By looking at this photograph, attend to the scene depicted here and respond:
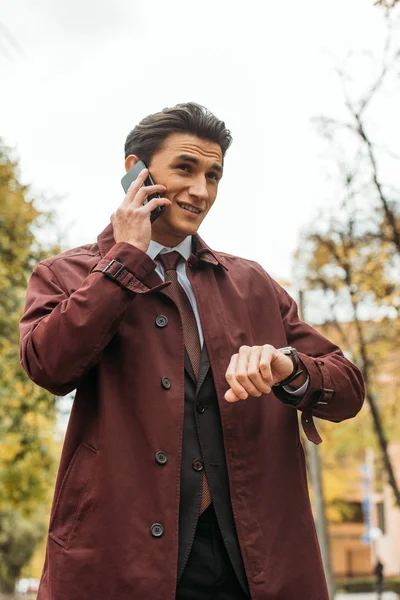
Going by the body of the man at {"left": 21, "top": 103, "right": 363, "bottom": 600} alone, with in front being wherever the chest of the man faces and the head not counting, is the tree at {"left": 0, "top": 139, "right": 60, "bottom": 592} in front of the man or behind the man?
behind

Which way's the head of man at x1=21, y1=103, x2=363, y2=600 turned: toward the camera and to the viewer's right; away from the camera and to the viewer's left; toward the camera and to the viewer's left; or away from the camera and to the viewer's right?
toward the camera and to the viewer's right

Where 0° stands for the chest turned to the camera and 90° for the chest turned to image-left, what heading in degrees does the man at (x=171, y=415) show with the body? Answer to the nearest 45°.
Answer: approximately 0°
